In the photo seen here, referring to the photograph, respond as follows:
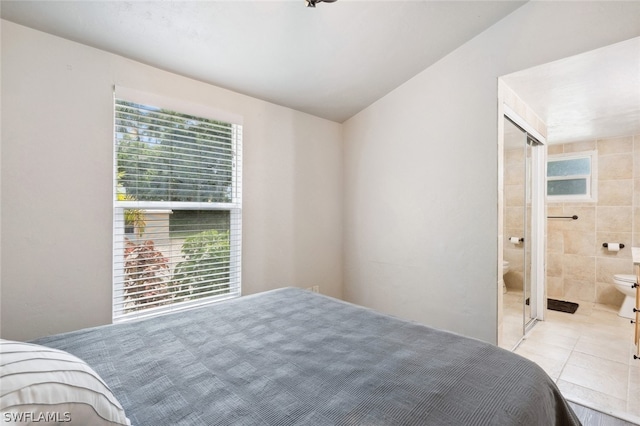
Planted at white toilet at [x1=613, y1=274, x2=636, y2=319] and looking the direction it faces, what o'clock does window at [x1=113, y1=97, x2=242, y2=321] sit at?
The window is roughly at 10 o'clock from the white toilet.

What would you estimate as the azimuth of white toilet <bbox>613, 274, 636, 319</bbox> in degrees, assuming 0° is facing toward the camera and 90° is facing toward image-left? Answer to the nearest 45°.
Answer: approximately 90°

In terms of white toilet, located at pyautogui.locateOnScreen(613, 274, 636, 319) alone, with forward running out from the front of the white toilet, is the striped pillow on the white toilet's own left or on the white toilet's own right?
on the white toilet's own left

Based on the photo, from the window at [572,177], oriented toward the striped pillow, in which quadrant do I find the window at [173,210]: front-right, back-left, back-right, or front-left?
front-right

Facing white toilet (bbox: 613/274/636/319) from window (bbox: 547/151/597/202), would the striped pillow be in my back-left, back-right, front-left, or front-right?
front-right
